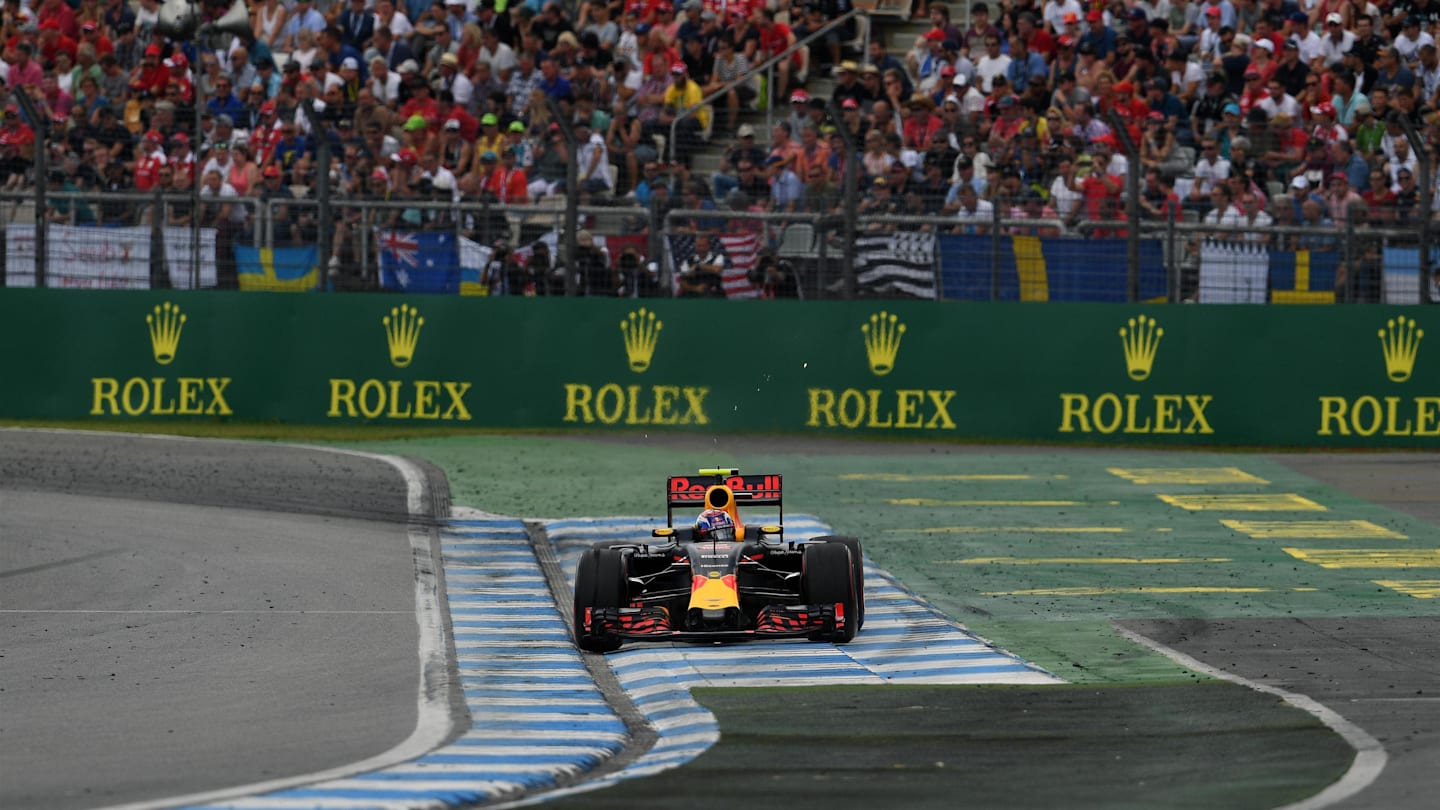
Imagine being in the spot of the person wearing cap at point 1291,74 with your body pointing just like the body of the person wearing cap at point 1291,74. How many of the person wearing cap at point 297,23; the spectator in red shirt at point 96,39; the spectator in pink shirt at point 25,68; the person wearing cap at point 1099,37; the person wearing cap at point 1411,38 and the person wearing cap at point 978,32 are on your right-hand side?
5

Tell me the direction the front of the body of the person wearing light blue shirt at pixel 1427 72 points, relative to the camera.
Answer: toward the camera

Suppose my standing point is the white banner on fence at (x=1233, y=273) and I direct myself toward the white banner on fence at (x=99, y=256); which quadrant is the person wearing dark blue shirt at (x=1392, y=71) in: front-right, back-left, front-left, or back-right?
back-right

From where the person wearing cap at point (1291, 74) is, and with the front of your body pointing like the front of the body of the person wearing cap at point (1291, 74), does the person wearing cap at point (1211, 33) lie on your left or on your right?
on your right

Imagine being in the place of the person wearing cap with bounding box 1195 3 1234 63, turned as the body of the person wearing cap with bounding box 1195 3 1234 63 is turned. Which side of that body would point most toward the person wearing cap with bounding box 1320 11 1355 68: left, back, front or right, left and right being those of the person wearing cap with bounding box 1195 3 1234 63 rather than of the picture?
left

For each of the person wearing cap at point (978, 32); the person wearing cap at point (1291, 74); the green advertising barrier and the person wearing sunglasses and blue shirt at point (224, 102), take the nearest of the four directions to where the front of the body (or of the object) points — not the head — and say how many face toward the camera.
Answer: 4

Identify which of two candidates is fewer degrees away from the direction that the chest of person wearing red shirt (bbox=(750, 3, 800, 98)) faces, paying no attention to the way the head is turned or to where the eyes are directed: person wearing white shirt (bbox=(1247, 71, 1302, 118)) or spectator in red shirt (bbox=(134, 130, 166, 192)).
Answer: the spectator in red shirt

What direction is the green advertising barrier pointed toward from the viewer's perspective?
toward the camera

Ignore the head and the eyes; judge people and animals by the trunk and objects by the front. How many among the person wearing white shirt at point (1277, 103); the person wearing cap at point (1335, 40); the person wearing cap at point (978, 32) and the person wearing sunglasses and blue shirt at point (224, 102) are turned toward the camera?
4

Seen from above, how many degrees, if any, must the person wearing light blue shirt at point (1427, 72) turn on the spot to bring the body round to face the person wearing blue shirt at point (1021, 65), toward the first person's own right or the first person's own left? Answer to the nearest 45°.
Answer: approximately 90° to the first person's own right

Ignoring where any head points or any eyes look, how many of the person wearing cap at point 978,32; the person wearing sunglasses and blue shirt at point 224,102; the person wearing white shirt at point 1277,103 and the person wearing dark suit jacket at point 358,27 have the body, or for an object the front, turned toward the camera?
4

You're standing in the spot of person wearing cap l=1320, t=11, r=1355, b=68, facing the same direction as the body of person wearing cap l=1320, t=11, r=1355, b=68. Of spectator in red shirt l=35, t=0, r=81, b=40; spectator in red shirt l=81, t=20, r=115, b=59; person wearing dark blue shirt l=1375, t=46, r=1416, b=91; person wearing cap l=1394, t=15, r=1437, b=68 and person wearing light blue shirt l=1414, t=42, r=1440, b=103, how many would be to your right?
2

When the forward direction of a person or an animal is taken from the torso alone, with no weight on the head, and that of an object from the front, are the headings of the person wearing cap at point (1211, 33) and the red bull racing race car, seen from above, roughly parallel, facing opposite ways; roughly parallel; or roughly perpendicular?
roughly parallel
